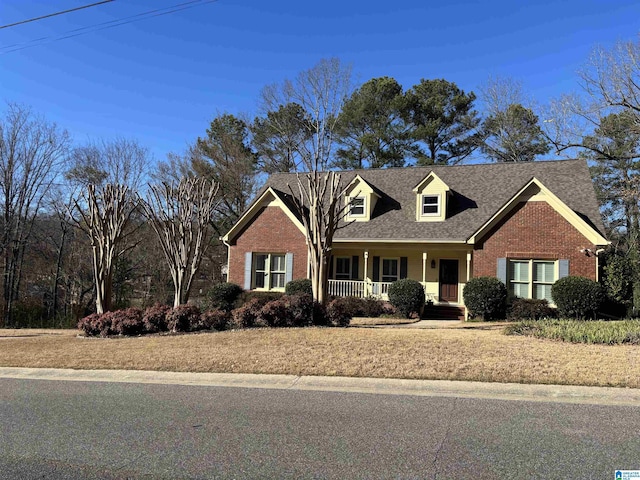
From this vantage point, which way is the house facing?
toward the camera

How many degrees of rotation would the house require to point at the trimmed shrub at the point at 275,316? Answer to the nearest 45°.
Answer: approximately 45° to its right

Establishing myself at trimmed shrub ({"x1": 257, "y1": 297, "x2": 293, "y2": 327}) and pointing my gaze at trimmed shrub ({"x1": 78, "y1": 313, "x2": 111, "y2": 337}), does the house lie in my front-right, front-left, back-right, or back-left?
back-right

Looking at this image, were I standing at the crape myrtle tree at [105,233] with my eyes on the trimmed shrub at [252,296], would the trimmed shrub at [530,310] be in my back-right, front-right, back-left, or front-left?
front-right

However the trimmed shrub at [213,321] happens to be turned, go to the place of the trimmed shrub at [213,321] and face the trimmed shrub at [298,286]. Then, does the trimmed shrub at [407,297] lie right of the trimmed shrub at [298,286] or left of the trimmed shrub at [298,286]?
right

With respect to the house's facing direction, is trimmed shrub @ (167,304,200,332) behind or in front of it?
in front

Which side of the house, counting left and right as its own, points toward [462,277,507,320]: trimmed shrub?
front

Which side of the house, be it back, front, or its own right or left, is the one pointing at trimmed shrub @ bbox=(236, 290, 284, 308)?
right

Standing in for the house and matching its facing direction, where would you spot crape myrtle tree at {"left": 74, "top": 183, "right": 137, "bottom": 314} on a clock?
The crape myrtle tree is roughly at 2 o'clock from the house.

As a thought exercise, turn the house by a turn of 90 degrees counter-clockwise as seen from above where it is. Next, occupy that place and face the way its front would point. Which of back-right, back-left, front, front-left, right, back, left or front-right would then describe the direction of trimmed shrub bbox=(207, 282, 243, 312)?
back

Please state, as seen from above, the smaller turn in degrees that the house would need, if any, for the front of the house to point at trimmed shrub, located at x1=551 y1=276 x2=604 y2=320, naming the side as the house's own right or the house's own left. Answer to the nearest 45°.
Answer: approximately 45° to the house's own left

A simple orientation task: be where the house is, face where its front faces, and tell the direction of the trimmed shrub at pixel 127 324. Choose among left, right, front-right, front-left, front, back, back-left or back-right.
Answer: front-right
